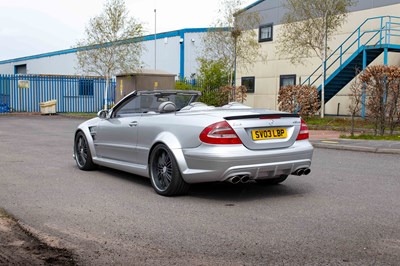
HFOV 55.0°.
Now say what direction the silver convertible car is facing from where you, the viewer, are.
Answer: facing away from the viewer and to the left of the viewer

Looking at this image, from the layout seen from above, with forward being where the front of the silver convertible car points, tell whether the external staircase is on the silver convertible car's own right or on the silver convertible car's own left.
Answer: on the silver convertible car's own right

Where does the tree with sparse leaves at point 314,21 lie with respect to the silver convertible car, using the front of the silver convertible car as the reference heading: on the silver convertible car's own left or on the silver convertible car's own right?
on the silver convertible car's own right

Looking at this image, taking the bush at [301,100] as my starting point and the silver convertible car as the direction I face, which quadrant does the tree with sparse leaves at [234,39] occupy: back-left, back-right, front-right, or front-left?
back-right

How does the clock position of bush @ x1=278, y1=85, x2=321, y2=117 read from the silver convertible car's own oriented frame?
The bush is roughly at 2 o'clock from the silver convertible car.

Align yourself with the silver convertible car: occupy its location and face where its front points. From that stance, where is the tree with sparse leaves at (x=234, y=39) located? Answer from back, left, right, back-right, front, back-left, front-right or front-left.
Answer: front-right

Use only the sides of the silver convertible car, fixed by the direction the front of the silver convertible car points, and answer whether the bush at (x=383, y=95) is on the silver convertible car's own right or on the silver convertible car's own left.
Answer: on the silver convertible car's own right
